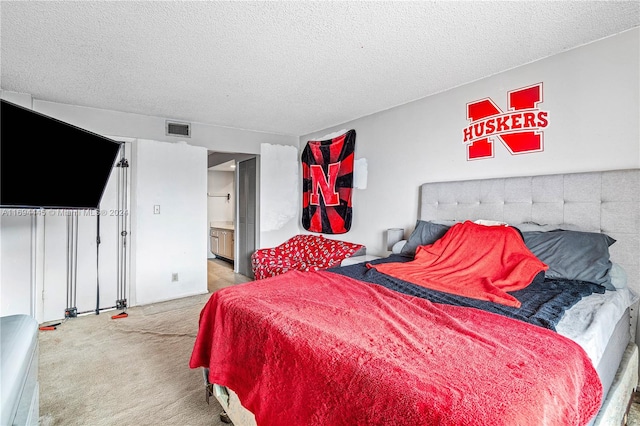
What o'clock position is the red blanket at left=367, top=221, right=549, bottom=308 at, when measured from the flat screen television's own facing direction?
The red blanket is roughly at 12 o'clock from the flat screen television.

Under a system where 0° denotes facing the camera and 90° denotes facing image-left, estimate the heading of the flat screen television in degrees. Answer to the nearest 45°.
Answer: approximately 315°

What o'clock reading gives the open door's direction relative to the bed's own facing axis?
The open door is roughly at 3 o'clock from the bed.

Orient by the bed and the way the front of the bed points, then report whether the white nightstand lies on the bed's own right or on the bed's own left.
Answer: on the bed's own right

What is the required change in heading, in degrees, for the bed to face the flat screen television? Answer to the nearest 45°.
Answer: approximately 45° to its right

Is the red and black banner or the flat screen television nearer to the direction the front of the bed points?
the flat screen television

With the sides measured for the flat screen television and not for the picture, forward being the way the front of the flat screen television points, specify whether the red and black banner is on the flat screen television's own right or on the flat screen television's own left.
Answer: on the flat screen television's own left

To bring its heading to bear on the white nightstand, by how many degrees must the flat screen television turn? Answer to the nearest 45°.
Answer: approximately 45° to its left

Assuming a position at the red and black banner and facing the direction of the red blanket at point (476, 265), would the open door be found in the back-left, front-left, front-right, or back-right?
back-right
